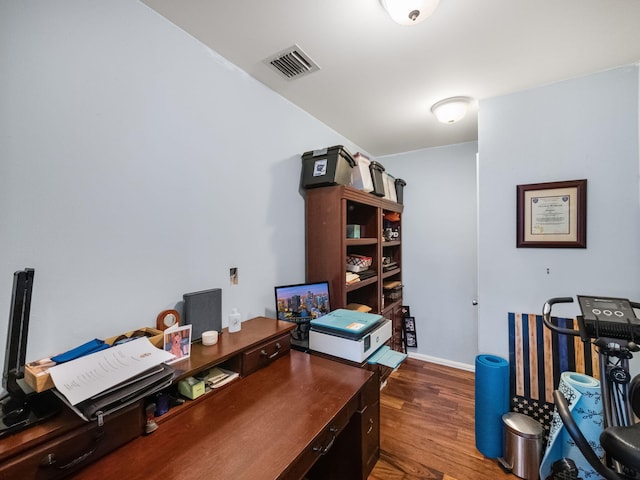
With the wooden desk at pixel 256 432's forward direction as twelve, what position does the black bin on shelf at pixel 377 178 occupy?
The black bin on shelf is roughly at 9 o'clock from the wooden desk.

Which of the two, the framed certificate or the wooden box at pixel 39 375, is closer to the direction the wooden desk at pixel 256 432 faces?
the framed certificate

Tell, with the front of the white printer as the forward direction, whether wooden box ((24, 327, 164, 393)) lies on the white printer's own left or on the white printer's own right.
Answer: on the white printer's own right

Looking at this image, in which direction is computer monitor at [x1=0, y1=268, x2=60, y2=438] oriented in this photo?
to the viewer's right

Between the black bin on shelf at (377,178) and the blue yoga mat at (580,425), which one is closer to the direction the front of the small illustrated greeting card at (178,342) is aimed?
the blue yoga mat

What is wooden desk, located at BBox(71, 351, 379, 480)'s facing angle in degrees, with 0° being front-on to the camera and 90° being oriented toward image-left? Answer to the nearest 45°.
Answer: approximately 315°

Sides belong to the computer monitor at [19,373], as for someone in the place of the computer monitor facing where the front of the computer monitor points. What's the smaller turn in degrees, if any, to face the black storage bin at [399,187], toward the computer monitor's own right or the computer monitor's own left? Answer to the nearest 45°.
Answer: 0° — it already faces it
